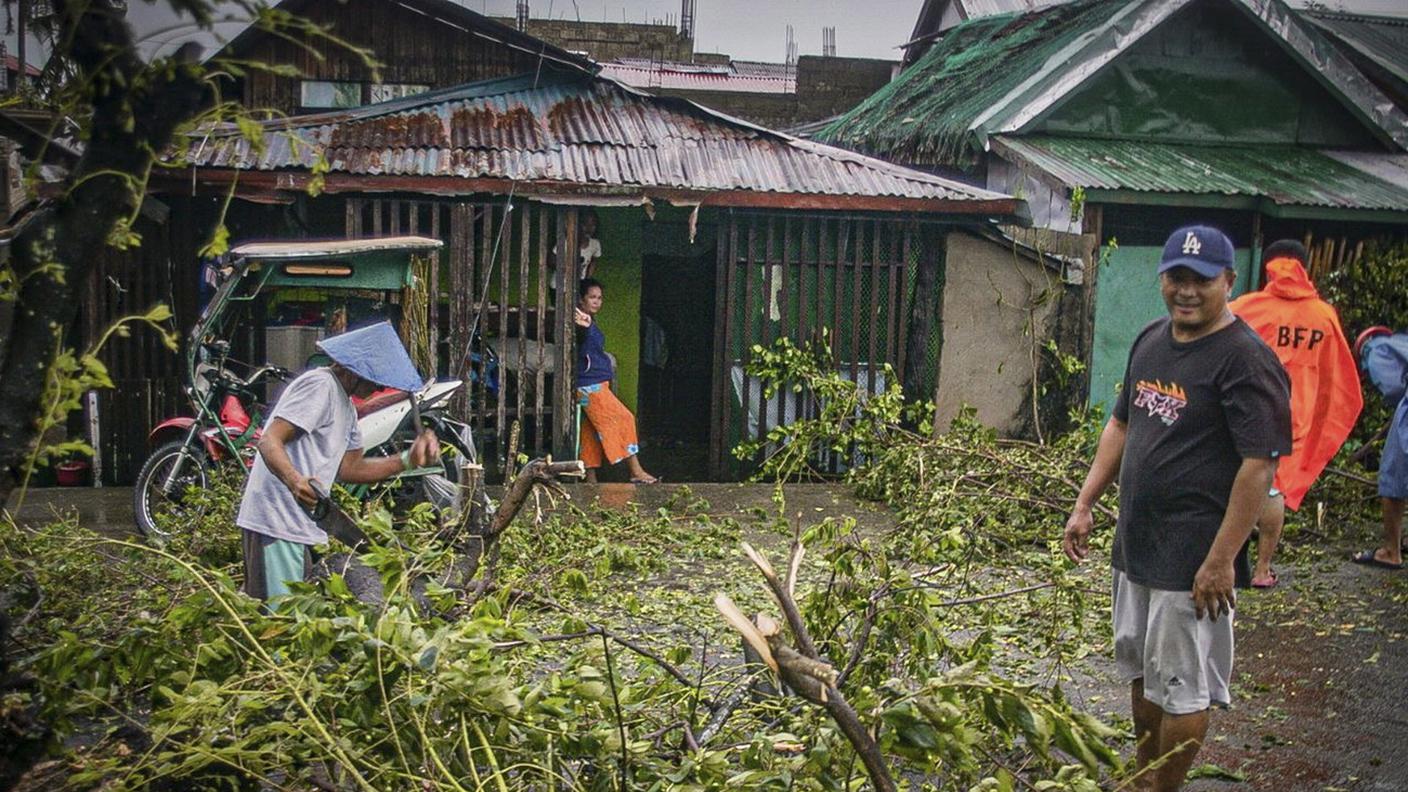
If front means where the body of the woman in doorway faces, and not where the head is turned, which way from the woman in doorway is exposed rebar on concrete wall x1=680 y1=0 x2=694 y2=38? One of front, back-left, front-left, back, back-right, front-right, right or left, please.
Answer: back-left

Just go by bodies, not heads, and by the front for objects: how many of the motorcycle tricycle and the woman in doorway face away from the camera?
0

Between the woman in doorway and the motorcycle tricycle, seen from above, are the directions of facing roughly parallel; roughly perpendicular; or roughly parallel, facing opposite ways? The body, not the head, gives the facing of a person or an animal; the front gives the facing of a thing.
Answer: roughly perpendicular

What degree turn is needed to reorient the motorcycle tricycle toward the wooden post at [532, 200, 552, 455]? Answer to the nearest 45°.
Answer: approximately 180°

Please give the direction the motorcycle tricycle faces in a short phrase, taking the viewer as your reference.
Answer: facing the viewer and to the left of the viewer

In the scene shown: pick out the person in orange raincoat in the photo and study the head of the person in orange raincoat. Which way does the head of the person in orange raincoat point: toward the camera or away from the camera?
away from the camera

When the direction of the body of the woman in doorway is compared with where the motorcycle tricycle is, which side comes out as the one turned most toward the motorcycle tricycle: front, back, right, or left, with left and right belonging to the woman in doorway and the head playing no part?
right

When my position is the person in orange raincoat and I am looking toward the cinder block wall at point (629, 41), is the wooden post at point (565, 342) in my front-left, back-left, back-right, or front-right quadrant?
front-left

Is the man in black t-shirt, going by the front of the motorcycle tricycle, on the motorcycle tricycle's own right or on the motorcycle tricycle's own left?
on the motorcycle tricycle's own left

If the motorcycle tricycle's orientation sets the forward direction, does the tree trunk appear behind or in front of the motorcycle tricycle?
in front
